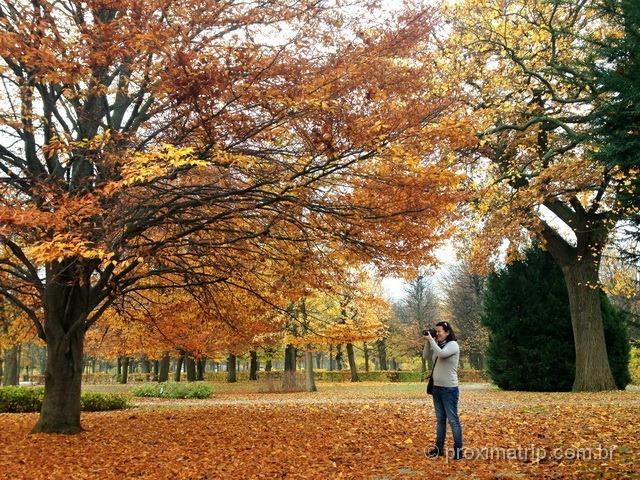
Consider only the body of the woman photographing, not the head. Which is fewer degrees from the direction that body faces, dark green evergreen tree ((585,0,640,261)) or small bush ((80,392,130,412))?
the small bush

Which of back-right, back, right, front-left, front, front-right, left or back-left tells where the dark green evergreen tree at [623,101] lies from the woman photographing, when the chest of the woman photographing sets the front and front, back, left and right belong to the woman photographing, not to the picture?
back-right

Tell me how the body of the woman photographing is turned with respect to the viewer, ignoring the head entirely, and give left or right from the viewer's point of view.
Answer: facing to the left of the viewer

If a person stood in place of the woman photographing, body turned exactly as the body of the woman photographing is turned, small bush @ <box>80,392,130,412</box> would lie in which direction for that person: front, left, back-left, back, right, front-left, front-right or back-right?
front-right

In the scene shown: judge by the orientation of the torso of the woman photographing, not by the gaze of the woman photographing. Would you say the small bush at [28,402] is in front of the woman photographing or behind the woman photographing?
in front

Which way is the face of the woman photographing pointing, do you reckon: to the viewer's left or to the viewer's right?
to the viewer's left
